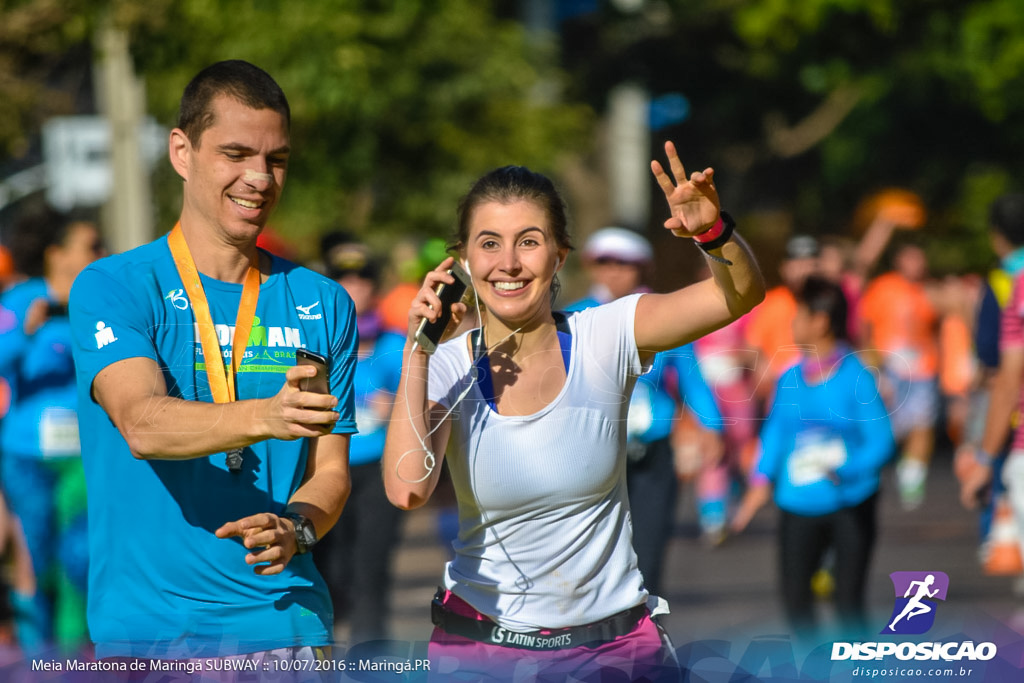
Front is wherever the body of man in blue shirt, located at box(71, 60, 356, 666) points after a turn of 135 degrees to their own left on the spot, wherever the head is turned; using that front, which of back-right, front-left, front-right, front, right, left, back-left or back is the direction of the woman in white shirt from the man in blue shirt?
right

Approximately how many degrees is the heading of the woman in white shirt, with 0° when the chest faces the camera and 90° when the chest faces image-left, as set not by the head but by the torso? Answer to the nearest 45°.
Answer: approximately 0°

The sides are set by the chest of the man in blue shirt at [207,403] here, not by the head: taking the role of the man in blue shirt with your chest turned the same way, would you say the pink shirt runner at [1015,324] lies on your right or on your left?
on your left

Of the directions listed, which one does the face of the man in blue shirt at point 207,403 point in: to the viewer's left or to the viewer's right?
to the viewer's right

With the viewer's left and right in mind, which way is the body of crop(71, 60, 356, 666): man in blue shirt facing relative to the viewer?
facing the viewer and to the right of the viewer
